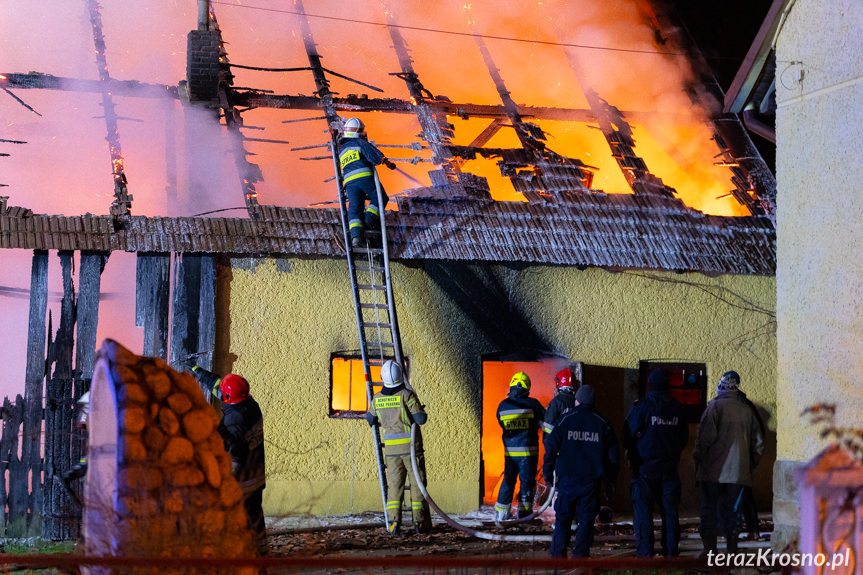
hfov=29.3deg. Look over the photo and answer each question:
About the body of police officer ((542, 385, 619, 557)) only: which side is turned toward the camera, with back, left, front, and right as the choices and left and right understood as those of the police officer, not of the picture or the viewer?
back

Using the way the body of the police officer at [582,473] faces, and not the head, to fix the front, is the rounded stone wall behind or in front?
behind

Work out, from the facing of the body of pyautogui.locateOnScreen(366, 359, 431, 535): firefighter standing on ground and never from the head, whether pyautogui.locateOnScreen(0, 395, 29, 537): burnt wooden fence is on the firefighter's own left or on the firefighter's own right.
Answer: on the firefighter's own left

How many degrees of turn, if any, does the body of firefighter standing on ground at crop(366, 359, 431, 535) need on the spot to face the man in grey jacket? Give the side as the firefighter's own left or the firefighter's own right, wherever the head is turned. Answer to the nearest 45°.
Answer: approximately 135° to the firefighter's own right

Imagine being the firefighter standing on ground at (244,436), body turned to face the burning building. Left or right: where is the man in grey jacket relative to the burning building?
right

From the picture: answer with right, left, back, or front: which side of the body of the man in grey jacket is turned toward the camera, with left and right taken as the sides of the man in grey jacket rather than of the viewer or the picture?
back

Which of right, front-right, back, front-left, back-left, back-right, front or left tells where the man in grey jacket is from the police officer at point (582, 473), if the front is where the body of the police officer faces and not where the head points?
front-right
